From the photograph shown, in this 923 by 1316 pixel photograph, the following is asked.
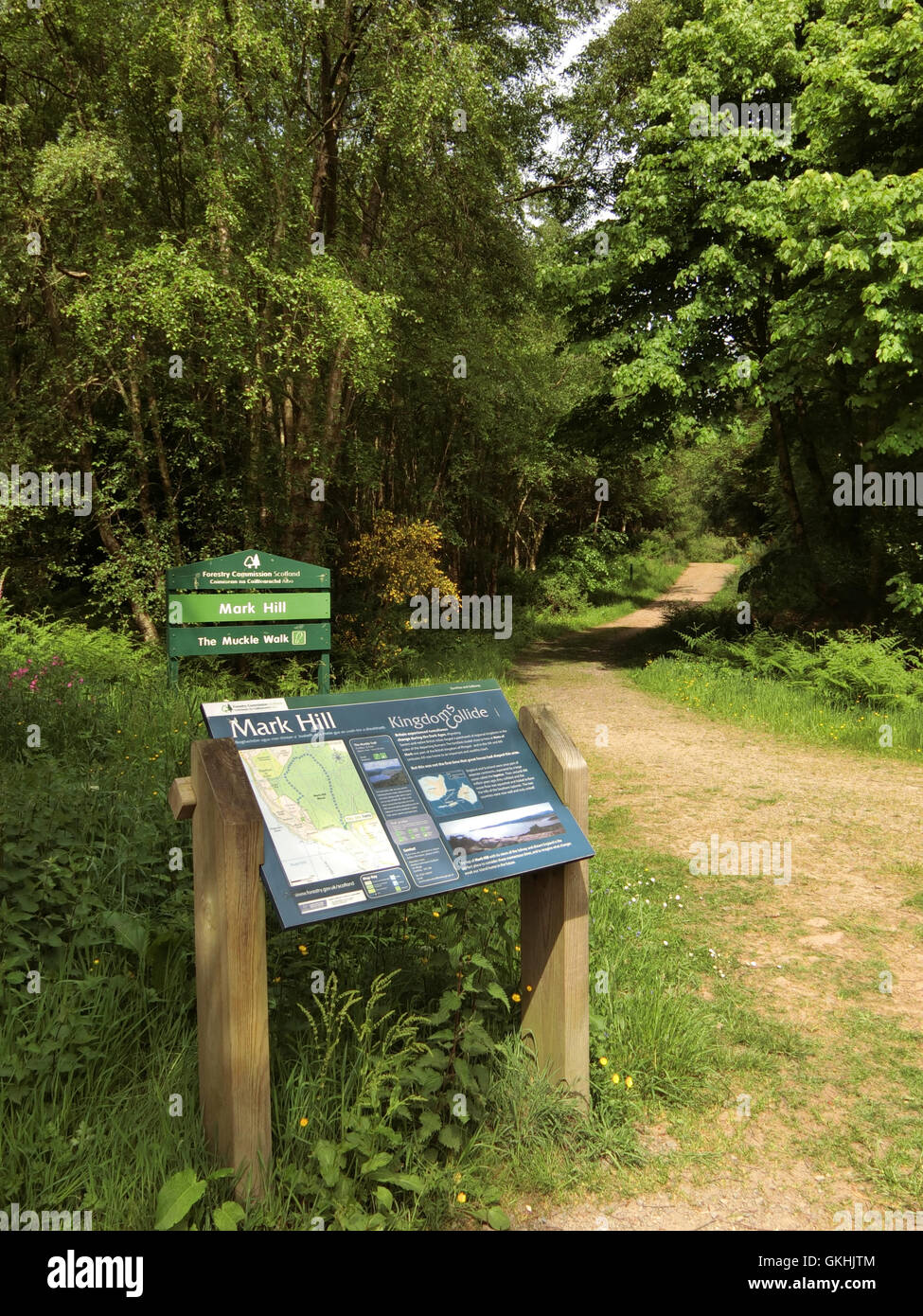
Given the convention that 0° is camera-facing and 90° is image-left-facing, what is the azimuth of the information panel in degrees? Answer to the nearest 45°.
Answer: approximately 315°

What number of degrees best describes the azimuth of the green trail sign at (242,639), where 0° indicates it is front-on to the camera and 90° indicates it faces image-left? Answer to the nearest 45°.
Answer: approximately 0°

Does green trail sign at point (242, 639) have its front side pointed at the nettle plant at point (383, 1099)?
yes

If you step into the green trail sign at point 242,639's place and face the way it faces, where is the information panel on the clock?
The information panel is roughly at 12 o'clock from the green trail sign.

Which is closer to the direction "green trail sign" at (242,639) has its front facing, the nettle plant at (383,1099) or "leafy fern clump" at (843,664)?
the nettle plant

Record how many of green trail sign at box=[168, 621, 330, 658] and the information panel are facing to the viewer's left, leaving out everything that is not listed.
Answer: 0

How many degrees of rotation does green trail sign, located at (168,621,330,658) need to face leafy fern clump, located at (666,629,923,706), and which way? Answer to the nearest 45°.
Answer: approximately 90° to its left

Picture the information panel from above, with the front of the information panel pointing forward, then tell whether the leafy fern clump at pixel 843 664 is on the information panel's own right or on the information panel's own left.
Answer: on the information panel's own left
